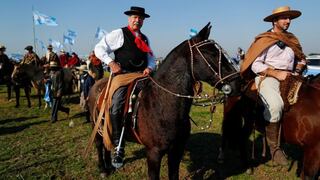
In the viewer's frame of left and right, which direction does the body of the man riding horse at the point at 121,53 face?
facing the viewer and to the right of the viewer

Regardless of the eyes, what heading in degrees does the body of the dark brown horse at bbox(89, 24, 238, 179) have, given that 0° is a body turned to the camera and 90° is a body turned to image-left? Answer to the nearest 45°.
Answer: approximately 315°

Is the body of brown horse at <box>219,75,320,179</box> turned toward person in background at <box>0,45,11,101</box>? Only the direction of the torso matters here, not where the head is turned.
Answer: no

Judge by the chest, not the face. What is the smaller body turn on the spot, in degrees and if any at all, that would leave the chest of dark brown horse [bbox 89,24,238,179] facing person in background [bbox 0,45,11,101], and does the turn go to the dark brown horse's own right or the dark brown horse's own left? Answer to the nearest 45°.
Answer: approximately 180°

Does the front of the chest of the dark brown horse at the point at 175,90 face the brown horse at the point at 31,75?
no

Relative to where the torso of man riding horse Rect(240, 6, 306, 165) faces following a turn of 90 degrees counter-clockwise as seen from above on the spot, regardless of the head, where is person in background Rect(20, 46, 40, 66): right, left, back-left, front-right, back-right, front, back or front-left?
left

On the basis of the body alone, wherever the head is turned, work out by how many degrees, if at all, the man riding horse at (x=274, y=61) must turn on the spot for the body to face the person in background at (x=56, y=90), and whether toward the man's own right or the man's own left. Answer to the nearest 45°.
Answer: approximately 180°

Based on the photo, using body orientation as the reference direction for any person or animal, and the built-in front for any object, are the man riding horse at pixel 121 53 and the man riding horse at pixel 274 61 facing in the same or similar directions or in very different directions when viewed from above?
same or similar directions

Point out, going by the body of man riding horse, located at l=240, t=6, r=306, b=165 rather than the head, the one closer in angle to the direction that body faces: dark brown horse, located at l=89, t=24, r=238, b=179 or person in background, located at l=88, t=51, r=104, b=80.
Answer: the dark brown horse

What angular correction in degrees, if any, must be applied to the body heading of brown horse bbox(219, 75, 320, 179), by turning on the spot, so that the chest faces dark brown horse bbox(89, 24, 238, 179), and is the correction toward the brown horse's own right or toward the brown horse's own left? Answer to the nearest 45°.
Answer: approximately 90° to the brown horse's own right

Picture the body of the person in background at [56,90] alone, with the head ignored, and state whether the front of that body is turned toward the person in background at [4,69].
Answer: no
